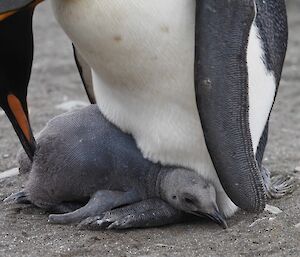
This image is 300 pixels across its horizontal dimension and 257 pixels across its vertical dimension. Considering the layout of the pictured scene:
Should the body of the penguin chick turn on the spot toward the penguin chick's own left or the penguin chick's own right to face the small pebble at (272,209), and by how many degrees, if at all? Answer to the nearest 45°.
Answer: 0° — it already faces it

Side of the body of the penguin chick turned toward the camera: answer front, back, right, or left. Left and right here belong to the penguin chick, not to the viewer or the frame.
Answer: right

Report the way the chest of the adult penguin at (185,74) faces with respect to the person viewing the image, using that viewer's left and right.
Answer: facing the viewer and to the left of the viewer

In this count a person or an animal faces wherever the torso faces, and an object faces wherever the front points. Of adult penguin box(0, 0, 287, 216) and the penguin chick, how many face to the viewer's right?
1

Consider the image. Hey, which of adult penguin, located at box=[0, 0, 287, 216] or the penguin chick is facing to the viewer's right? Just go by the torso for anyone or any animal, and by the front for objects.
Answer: the penguin chick
